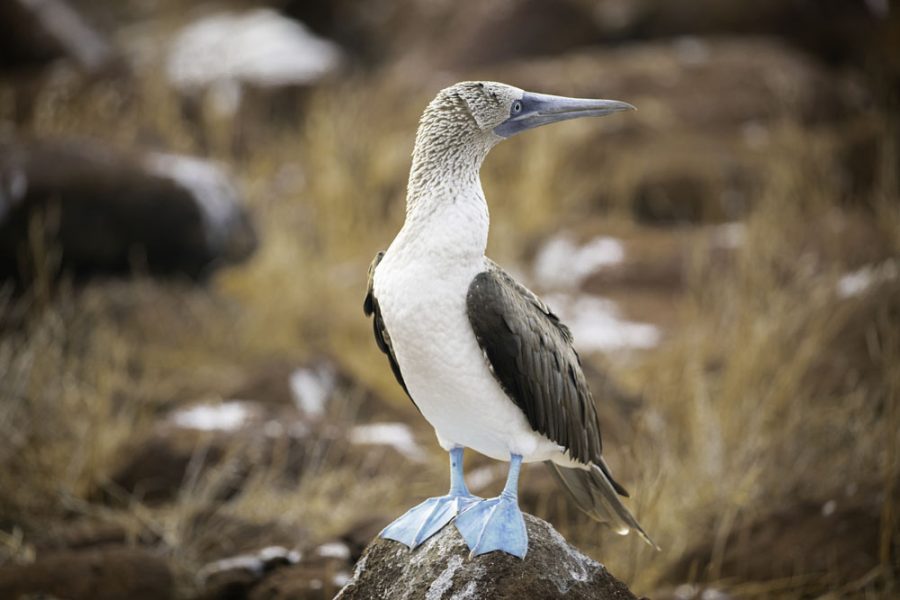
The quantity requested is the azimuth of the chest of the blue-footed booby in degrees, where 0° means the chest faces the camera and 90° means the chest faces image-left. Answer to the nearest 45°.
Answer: approximately 45°

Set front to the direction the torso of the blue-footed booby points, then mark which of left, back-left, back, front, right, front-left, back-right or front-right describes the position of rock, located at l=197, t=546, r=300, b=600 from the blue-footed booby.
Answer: right

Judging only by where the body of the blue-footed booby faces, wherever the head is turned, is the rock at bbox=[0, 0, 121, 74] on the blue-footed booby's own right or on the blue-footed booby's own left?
on the blue-footed booby's own right

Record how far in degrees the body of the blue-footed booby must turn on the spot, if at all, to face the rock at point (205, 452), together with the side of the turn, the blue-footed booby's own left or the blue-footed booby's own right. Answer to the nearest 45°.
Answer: approximately 90° to the blue-footed booby's own right

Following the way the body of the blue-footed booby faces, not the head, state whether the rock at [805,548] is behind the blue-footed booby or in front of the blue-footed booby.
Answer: behind

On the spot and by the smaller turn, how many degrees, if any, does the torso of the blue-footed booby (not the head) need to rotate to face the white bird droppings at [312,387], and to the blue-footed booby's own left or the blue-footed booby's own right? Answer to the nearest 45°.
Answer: approximately 135° to the blue-footed booby's own right

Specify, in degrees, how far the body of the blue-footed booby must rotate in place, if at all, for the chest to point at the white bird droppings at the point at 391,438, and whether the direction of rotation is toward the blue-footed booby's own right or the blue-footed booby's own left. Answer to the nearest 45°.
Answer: approximately 135° to the blue-footed booby's own right
